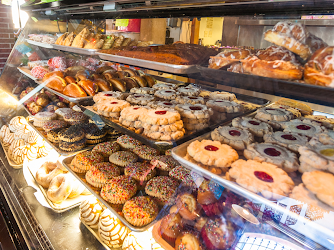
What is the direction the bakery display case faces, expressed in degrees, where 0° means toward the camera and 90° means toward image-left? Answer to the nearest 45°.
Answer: approximately 45°
